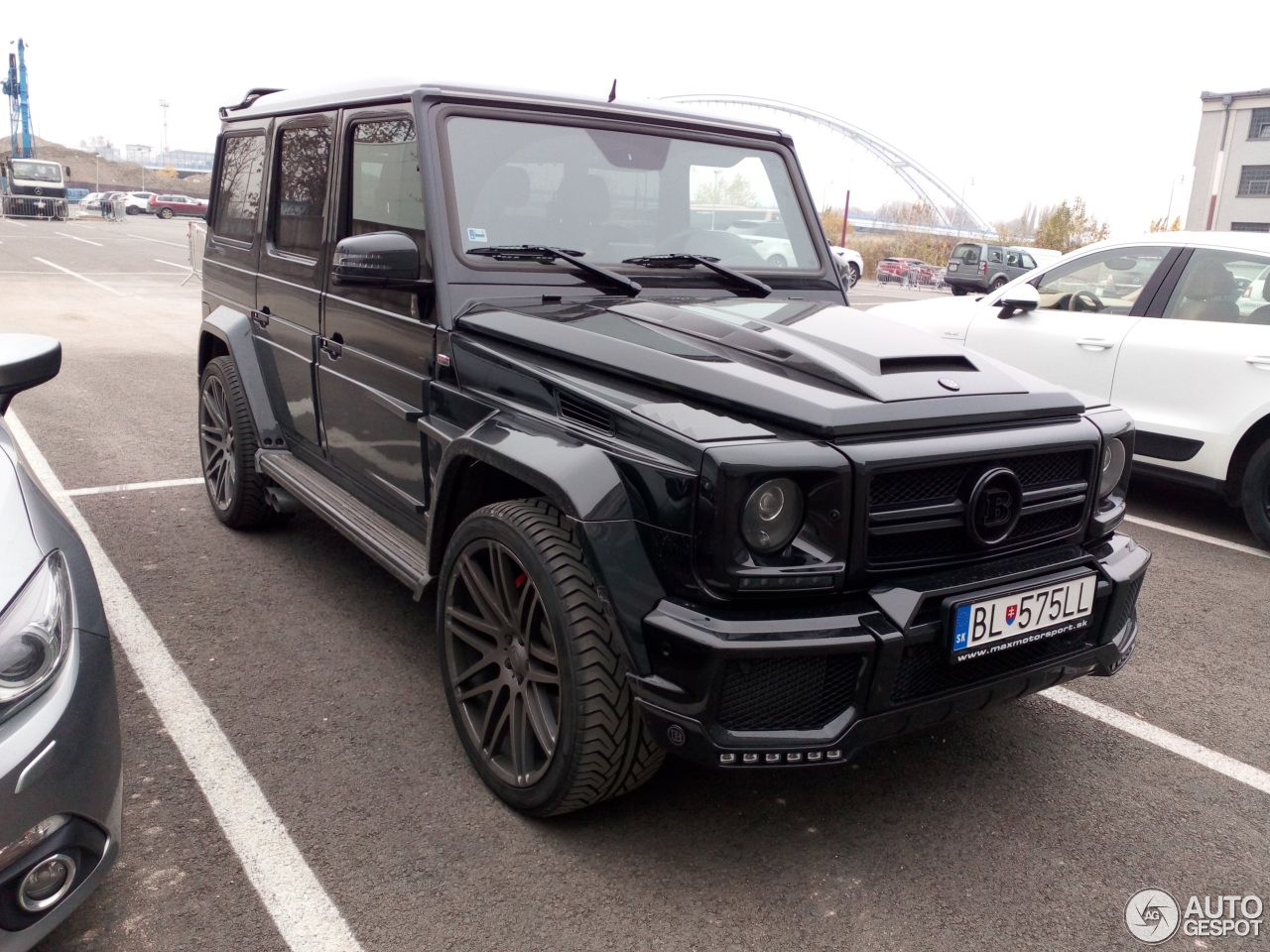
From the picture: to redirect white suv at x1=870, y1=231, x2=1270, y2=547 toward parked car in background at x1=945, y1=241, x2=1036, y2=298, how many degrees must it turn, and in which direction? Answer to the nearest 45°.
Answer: approximately 45° to its right

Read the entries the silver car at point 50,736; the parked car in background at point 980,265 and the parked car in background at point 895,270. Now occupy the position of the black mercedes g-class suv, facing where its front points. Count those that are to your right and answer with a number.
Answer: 1

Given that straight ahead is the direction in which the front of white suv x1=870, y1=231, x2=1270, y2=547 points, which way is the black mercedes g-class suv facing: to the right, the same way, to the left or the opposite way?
the opposite way

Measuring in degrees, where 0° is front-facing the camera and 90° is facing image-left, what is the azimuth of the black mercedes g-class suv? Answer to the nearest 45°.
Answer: approximately 315°

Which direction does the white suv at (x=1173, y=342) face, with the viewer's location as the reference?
facing away from the viewer and to the left of the viewer

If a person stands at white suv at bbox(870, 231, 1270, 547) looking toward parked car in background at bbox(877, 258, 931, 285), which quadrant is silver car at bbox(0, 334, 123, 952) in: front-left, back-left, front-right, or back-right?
back-left

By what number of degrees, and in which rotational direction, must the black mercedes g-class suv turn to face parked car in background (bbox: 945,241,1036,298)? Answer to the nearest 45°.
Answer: approximately 135° to its left
